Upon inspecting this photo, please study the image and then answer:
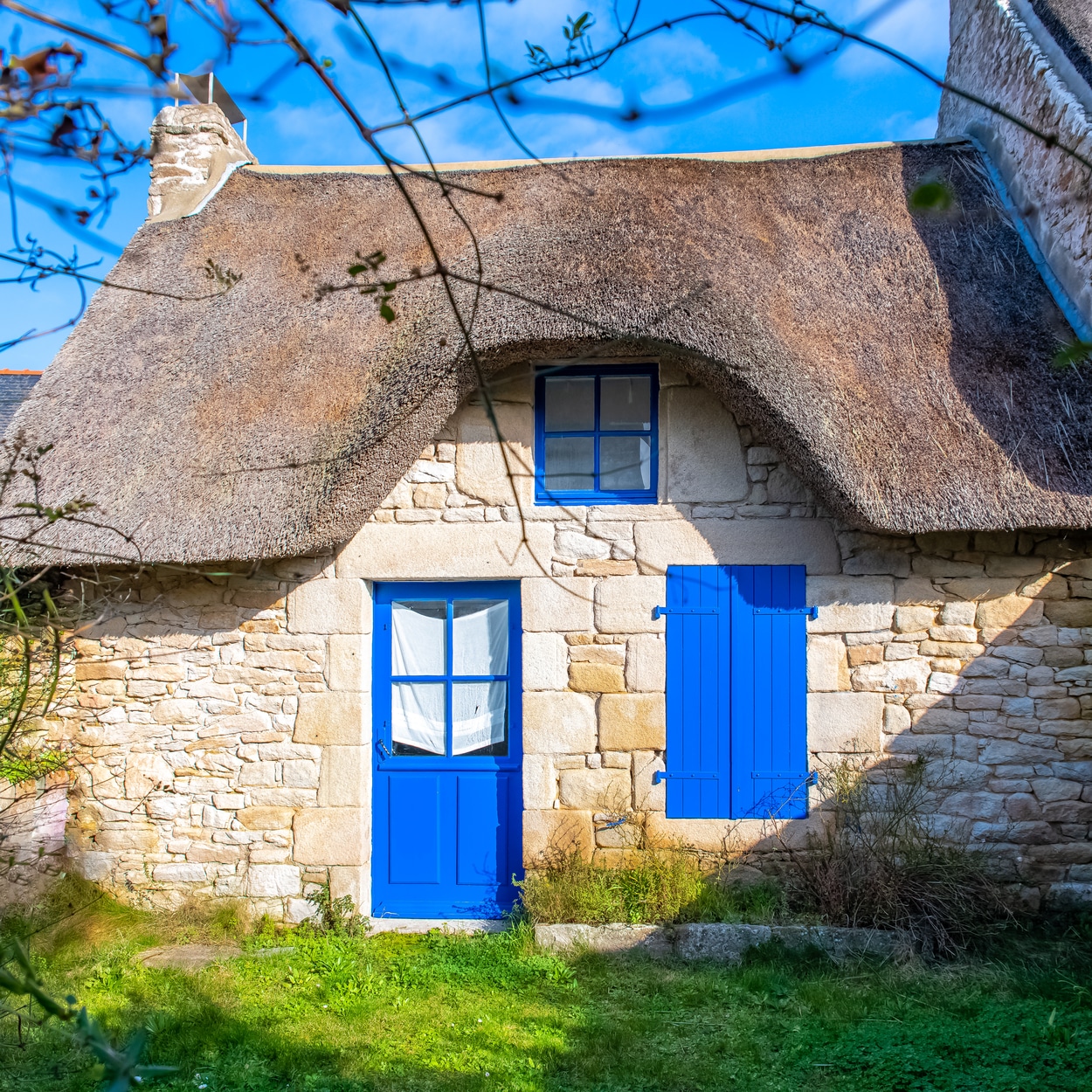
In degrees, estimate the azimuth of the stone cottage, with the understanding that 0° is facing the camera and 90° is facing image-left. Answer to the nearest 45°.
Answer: approximately 0°
